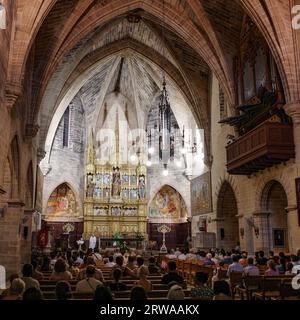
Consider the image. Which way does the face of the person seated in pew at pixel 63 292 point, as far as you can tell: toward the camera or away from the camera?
away from the camera

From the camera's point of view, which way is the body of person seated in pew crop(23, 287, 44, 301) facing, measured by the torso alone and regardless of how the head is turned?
away from the camera

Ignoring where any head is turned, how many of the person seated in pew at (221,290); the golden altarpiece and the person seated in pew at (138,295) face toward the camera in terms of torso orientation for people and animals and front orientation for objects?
1

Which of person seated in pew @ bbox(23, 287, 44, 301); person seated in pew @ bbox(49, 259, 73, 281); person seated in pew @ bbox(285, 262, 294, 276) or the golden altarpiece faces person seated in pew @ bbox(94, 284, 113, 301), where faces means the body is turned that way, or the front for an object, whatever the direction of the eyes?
the golden altarpiece

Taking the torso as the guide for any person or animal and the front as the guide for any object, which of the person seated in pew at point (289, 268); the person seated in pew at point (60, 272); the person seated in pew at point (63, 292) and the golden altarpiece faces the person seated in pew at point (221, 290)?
the golden altarpiece

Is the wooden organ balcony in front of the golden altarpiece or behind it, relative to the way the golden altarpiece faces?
in front

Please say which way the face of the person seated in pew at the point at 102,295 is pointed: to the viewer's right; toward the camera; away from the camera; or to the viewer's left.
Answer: away from the camera

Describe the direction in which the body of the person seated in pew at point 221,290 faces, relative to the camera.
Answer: away from the camera

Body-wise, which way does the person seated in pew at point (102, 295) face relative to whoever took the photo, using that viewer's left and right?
facing away from the viewer

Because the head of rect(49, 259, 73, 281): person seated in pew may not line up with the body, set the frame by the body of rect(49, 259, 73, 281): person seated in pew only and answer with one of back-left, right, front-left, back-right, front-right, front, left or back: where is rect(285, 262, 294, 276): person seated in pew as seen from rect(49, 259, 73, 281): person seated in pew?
right

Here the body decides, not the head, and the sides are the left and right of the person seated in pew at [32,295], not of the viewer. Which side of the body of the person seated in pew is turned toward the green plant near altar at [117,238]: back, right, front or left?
front

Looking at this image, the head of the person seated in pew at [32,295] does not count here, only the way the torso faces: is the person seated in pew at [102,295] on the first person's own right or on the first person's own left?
on the first person's own right

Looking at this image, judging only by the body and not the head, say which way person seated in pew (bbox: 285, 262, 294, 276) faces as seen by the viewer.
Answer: away from the camera

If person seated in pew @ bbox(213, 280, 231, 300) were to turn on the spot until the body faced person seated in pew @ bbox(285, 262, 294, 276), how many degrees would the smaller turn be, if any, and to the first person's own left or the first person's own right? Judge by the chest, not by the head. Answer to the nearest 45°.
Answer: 0° — they already face them

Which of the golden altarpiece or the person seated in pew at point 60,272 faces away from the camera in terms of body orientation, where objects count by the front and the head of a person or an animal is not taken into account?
the person seated in pew
